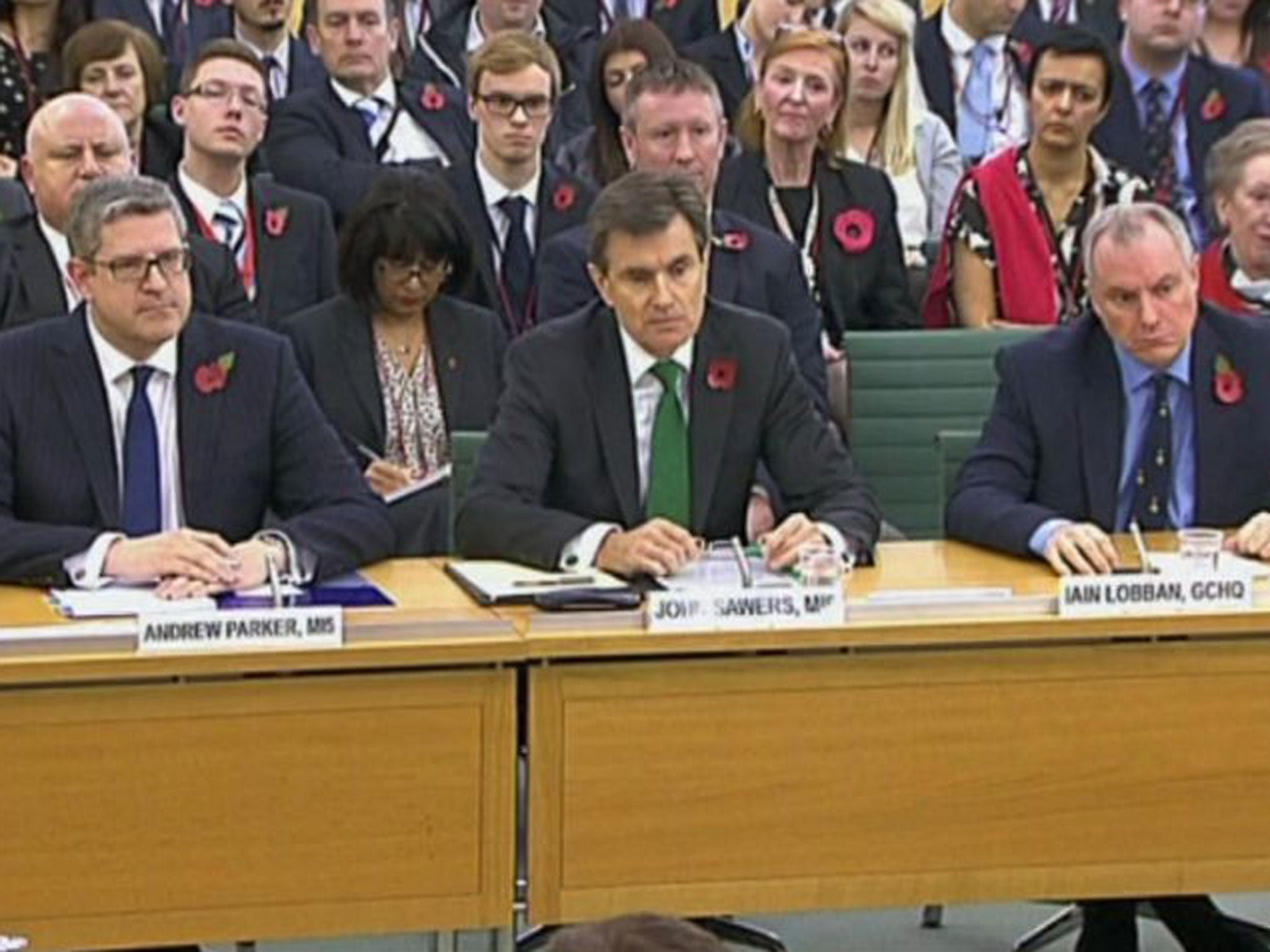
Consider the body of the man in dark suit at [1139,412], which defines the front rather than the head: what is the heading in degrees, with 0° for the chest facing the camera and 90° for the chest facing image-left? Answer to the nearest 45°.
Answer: approximately 0°

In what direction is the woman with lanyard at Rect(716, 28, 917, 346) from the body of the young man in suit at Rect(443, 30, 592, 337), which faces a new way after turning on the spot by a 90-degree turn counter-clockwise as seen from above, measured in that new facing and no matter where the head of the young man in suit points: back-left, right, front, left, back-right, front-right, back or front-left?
front

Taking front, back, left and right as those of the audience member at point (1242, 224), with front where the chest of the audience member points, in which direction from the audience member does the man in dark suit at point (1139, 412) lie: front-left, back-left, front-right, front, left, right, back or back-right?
front-right

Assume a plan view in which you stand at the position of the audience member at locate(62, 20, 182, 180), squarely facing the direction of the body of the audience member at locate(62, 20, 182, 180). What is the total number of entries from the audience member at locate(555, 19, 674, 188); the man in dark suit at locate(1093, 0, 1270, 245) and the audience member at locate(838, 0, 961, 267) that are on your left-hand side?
3

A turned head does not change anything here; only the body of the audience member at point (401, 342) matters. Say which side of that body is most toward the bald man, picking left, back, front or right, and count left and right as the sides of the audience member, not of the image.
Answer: right

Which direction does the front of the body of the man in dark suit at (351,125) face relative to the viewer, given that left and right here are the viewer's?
facing the viewer

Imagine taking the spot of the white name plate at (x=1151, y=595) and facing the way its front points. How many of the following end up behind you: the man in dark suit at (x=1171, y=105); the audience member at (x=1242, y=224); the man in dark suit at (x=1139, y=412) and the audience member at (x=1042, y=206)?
4

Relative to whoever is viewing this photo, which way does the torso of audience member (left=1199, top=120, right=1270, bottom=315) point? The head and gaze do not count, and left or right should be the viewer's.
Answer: facing the viewer and to the right of the viewer

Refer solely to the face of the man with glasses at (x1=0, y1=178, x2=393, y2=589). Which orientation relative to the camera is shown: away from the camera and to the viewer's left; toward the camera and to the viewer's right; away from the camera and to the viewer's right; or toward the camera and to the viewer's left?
toward the camera and to the viewer's right

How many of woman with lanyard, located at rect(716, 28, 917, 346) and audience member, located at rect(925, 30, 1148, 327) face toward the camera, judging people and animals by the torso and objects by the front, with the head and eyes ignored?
2

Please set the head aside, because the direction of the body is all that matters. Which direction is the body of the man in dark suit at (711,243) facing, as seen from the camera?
toward the camera
